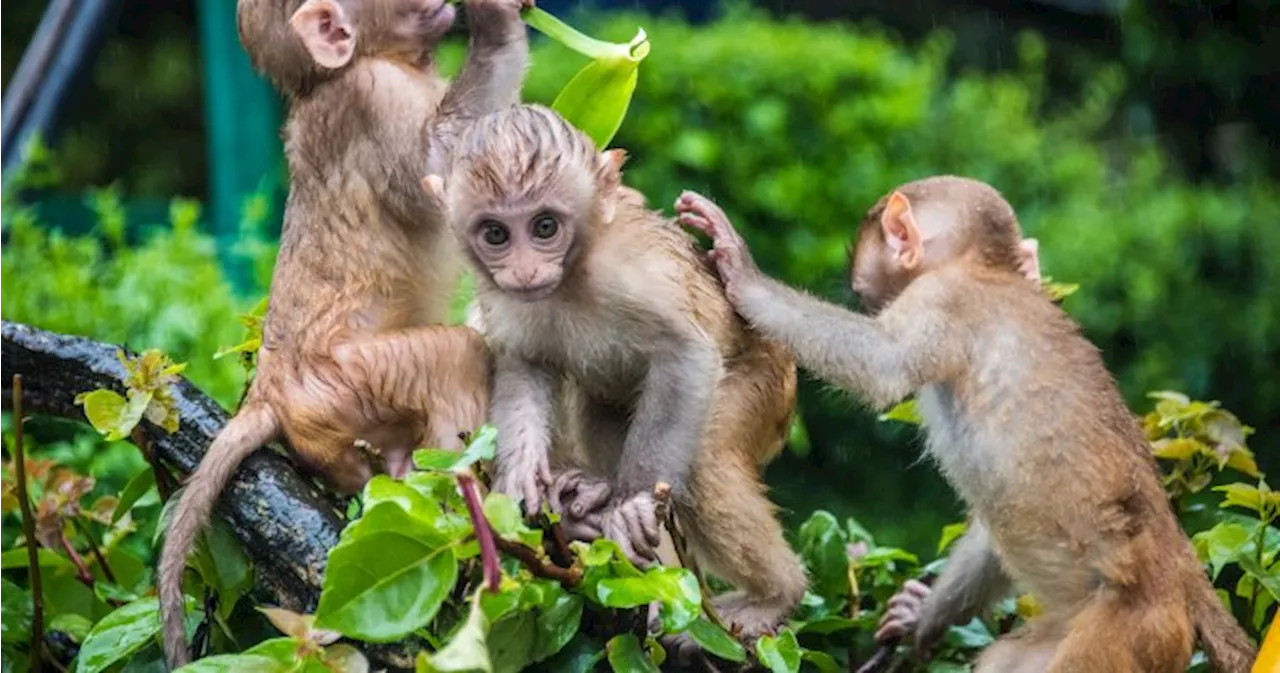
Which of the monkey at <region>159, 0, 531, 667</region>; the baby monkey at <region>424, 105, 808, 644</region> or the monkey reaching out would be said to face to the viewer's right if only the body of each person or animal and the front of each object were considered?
the monkey

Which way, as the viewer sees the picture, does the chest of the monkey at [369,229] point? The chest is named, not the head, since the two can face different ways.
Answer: to the viewer's right

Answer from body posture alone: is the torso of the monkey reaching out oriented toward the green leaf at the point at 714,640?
no

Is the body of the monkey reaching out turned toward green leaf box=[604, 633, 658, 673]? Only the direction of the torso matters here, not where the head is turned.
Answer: no

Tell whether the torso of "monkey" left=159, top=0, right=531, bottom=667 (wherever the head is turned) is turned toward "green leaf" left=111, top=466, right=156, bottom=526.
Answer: no

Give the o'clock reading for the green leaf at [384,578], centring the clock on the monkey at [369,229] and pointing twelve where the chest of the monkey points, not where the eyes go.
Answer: The green leaf is roughly at 3 o'clock from the monkey.

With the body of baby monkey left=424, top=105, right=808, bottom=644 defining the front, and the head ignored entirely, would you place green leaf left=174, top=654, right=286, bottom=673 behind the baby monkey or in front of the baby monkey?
in front

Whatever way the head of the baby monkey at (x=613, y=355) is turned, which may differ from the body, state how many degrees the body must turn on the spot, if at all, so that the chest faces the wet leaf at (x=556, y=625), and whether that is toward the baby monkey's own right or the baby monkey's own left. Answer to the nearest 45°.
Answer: approximately 45° to the baby monkey's own left

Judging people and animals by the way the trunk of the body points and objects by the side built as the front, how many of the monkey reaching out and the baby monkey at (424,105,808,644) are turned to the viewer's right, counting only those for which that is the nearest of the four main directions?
0

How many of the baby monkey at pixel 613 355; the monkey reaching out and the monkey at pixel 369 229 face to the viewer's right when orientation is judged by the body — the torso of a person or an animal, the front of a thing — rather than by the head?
1

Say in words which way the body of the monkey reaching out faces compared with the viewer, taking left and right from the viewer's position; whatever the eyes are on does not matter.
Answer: facing away from the viewer and to the left of the viewer
